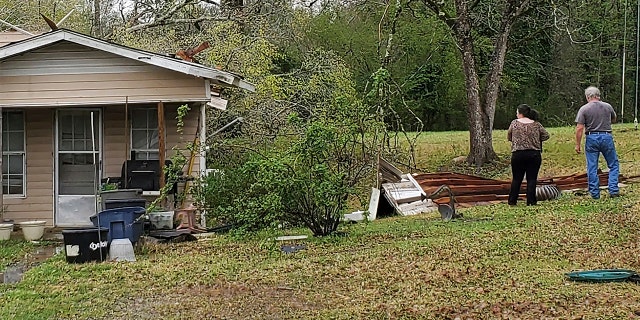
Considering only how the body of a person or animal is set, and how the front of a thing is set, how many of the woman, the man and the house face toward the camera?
1

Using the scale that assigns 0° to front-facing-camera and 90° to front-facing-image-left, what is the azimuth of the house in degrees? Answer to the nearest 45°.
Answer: approximately 0°

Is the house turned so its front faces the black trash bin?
yes

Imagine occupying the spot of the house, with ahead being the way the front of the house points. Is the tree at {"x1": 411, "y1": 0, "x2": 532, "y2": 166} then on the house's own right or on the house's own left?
on the house's own left

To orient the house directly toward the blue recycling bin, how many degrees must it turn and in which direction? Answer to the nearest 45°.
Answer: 0° — it already faces it

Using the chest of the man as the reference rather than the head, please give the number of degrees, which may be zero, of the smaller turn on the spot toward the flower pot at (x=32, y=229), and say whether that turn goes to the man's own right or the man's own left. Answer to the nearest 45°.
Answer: approximately 90° to the man's own left

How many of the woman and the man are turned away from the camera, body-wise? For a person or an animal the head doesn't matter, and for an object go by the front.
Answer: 2

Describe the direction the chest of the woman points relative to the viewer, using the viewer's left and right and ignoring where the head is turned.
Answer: facing away from the viewer

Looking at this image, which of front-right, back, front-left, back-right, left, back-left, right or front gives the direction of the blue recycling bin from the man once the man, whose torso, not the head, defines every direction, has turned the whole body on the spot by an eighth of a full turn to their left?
left

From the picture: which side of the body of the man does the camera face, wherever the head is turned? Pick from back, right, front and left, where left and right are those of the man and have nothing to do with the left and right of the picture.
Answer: back

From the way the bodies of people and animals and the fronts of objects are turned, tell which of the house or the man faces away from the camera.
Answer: the man

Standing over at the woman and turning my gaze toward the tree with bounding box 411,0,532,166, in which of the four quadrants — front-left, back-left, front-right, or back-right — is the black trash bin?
back-left

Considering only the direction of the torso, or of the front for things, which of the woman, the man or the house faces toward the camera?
the house

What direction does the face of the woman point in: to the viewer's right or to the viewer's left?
to the viewer's left

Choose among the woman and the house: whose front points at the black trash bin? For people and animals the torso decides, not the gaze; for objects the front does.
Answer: the house

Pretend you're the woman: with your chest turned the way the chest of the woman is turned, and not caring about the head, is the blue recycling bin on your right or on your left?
on your left

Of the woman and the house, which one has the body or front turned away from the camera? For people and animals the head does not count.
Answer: the woman
